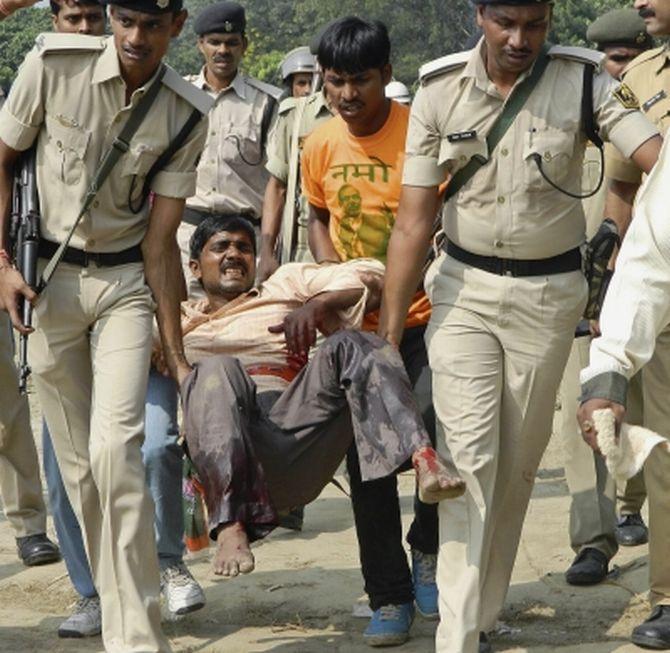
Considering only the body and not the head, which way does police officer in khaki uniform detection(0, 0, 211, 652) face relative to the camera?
toward the camera

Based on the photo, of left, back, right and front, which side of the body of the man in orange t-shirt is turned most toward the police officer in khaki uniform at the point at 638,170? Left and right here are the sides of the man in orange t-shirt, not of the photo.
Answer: left

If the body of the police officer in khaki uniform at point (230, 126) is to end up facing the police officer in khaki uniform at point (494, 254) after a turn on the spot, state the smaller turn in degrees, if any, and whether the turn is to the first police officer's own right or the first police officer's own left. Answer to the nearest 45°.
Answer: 0° — they already face them

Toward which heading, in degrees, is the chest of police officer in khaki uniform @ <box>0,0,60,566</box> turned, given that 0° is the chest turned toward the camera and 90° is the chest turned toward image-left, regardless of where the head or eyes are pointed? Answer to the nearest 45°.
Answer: approximately 315°

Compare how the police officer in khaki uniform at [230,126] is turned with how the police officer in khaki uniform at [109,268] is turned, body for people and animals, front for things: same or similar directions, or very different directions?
same or similar directions

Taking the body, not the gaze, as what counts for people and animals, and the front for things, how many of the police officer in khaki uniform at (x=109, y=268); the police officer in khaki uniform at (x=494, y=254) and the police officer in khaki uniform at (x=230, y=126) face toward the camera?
3

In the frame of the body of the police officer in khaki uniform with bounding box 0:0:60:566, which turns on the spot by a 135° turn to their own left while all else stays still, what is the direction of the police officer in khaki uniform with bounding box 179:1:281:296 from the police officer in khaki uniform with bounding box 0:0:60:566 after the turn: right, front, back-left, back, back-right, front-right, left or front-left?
front-right

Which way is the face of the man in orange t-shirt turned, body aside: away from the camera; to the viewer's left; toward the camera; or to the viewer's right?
toward the camera

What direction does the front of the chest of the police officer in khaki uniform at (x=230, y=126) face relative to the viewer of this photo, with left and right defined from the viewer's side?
facing the viewer

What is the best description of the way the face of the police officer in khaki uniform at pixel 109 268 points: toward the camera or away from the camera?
toward the camera

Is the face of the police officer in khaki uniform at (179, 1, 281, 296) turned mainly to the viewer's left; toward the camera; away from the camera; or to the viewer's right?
toward the camera
